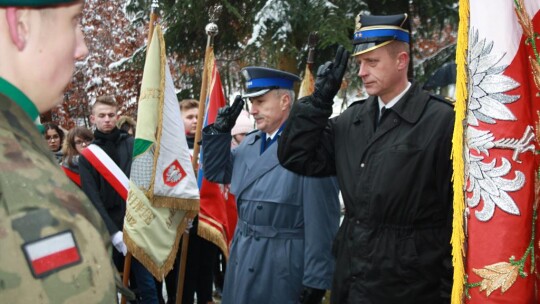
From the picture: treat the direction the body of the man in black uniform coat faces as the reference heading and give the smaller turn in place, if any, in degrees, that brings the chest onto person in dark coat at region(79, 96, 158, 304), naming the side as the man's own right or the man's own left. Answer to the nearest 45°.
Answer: approximately 90° to the man's own right

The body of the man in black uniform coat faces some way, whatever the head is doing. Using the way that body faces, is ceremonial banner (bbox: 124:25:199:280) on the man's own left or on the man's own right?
on the man's own right

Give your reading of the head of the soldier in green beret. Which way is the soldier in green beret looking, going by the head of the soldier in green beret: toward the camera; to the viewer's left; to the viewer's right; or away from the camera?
to the viewer's right

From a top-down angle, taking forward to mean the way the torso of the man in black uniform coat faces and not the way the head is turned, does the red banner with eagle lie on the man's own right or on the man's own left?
on the man's own left

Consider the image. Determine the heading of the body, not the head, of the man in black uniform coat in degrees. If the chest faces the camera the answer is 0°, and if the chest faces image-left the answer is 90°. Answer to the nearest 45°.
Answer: approximately 45°

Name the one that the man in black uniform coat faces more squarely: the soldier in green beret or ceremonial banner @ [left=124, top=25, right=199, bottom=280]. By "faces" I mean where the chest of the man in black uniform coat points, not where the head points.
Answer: the soldier in green beret

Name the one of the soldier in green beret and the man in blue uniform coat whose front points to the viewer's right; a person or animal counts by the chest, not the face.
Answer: the soldier in green beret

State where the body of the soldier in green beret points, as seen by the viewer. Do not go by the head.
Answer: to the viewer's right

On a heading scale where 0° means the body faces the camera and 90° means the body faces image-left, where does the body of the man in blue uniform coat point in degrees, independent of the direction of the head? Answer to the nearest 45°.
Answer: approximately 45°

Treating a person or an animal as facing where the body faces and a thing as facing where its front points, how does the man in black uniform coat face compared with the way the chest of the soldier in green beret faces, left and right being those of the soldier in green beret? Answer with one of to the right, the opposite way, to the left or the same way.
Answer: the opposite way

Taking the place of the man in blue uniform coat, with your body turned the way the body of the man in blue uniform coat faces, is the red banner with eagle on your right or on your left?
on your left
